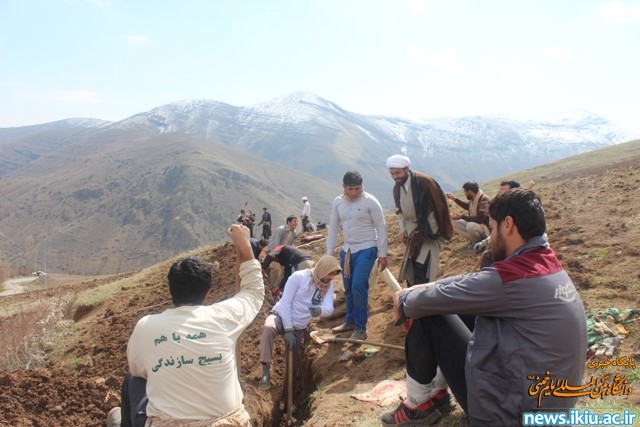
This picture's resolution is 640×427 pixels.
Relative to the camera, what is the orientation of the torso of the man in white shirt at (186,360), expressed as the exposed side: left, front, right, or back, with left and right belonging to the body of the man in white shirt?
back

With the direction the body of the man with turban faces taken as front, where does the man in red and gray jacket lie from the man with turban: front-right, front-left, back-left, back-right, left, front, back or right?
front-left

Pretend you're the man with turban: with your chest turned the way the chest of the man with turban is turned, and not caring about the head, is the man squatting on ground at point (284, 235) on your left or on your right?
on your right

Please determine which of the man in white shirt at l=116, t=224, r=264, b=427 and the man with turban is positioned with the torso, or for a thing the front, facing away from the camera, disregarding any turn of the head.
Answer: the man in white shirt

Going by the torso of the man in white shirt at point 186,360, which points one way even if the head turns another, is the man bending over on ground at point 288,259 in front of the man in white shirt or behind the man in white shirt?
in front

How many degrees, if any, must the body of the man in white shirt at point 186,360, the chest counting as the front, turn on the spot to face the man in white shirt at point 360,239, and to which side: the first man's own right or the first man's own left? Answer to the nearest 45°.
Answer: approximately 45° to the first man's own right

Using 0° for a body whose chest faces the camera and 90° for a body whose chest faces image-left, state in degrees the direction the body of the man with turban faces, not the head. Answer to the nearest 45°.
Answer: approximately 45°

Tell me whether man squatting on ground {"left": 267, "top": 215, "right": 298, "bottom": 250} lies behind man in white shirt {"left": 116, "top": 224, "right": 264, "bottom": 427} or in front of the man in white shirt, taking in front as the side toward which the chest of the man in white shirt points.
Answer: in front
